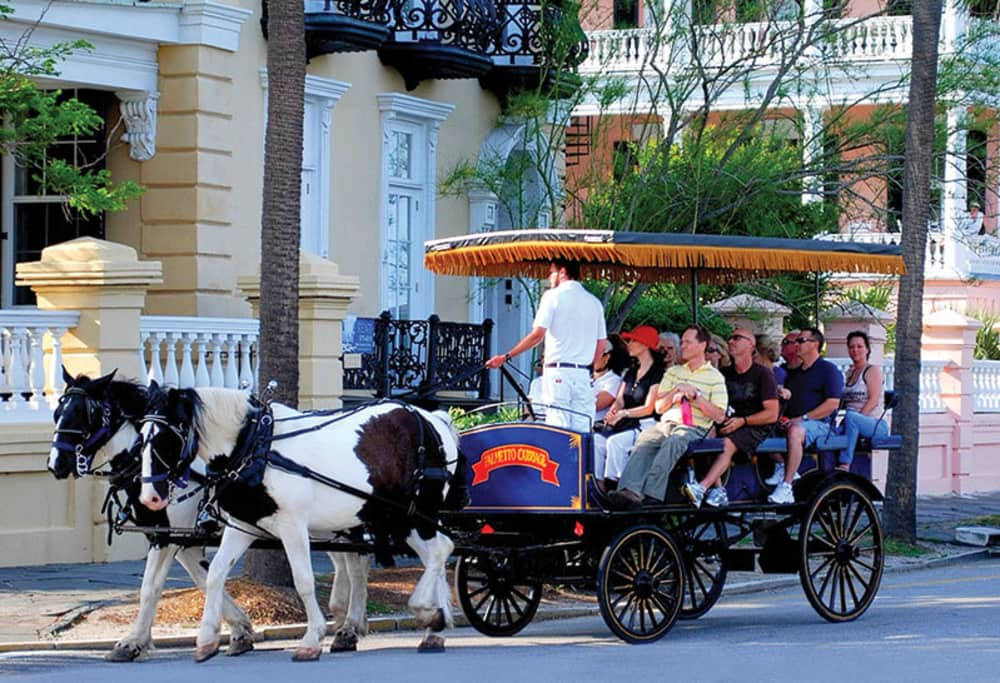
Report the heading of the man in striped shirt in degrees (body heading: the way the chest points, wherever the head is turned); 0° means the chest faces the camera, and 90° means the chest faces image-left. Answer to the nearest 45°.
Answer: approximately 45°

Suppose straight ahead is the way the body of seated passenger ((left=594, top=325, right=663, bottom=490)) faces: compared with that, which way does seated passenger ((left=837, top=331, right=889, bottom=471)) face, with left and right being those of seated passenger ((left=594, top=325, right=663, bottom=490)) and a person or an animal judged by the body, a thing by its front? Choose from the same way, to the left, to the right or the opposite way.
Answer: the same way

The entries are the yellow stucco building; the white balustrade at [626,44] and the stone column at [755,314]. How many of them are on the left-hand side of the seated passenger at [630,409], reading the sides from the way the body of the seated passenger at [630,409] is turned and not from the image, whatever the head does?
0

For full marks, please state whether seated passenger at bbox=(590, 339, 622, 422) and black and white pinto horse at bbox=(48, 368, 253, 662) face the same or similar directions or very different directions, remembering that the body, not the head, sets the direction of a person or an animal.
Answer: same or similar directions

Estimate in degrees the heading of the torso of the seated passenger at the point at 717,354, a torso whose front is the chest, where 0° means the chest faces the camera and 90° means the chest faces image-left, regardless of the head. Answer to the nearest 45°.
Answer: approximately 45°

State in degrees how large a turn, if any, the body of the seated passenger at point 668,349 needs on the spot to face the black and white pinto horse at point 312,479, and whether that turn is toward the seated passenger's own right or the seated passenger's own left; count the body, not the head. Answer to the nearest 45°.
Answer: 0° — they already face it

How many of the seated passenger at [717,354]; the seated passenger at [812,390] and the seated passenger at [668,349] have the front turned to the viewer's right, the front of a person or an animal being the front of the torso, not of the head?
0

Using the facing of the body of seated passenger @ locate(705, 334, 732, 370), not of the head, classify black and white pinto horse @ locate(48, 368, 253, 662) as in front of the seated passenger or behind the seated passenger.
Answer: in front

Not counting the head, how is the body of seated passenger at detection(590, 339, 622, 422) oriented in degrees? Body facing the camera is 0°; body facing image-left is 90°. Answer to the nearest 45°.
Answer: approximately 45°

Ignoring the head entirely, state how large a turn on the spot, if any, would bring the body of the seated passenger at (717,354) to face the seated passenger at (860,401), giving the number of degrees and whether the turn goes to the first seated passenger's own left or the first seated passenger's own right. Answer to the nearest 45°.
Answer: approximately 180°

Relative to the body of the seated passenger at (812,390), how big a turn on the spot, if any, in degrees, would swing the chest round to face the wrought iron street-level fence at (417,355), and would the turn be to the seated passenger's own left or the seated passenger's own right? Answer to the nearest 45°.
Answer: approximately 90° to the seated passenger's own right

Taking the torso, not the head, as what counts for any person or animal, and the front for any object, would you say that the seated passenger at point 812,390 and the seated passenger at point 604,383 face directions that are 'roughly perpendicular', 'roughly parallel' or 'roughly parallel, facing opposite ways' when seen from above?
roughly parallel

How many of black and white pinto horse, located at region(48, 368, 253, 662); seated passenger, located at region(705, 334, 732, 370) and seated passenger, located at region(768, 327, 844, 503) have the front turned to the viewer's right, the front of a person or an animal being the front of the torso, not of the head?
0

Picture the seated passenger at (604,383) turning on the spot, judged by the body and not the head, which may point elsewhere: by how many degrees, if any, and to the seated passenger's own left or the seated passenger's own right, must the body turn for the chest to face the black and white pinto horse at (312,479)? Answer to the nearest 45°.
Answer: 0° — they already face it

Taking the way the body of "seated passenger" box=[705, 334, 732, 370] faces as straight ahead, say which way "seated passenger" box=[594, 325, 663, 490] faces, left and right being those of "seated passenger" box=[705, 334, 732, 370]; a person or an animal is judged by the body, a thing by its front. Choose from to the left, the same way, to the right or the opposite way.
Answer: the same way

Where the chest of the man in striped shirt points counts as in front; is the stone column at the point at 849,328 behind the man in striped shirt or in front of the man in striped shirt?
behind

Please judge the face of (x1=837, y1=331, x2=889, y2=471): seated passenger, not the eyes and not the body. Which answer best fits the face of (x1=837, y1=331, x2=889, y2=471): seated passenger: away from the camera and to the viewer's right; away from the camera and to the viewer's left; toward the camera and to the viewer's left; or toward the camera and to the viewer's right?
toward the camera and to the viewer's left

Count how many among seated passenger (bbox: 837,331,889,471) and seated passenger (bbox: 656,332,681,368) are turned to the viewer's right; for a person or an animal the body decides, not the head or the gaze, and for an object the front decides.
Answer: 0

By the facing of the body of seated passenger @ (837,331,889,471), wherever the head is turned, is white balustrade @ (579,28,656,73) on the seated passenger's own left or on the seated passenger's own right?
on the seated passenger's own right

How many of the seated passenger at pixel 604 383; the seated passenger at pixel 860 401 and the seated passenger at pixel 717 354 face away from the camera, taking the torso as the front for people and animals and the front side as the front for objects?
0

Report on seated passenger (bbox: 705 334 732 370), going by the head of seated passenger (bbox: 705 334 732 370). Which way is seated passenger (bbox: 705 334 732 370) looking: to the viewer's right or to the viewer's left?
to the viewer's left

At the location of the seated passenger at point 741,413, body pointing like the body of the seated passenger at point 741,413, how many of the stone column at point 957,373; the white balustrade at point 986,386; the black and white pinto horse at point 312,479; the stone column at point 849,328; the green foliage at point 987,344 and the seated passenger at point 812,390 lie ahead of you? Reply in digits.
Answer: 1
